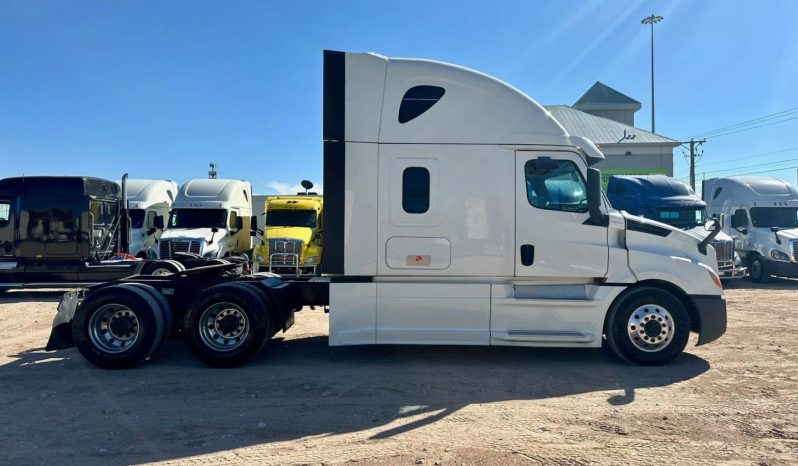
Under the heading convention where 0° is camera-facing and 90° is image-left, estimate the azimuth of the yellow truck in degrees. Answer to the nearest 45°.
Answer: approximately 0°

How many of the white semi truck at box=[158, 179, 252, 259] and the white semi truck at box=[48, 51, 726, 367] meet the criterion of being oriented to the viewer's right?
1

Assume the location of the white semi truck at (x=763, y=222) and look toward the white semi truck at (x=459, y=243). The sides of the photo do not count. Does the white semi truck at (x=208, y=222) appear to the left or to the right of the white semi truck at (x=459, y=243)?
right

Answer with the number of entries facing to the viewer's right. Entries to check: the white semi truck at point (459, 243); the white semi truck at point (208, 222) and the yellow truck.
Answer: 1

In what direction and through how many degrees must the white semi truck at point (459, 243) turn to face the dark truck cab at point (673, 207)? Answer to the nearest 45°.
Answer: approximately 45° to its left

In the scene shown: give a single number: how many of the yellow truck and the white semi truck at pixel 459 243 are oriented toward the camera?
1

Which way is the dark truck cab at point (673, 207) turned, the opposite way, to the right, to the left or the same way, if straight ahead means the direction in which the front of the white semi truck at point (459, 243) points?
to the right

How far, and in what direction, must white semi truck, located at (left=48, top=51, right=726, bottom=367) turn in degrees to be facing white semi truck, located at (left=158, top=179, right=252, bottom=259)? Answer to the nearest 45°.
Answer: approximately 135° to its left

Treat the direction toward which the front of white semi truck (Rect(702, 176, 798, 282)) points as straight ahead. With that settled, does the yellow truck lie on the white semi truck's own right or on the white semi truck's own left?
on the white semi truck's own right

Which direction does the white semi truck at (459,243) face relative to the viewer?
to the viewer's right

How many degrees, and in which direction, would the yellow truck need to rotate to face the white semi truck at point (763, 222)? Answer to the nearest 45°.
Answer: approximately 90° to its left

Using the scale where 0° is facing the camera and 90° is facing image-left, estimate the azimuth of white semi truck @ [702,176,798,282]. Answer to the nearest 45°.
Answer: approximately 315°

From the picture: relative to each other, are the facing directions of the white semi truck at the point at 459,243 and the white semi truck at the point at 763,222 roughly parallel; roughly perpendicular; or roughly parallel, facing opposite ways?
roughly perpendicular

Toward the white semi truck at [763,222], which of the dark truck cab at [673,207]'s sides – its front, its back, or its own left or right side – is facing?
left

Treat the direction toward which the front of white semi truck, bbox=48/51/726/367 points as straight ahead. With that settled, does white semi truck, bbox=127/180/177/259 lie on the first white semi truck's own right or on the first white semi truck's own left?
on the first white semi truck's own left

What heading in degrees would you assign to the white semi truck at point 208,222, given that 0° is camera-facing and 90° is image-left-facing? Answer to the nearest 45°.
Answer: approximately 45°

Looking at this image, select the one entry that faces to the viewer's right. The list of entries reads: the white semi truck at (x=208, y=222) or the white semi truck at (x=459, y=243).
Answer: the white semi truck at (x=459, y=243)
